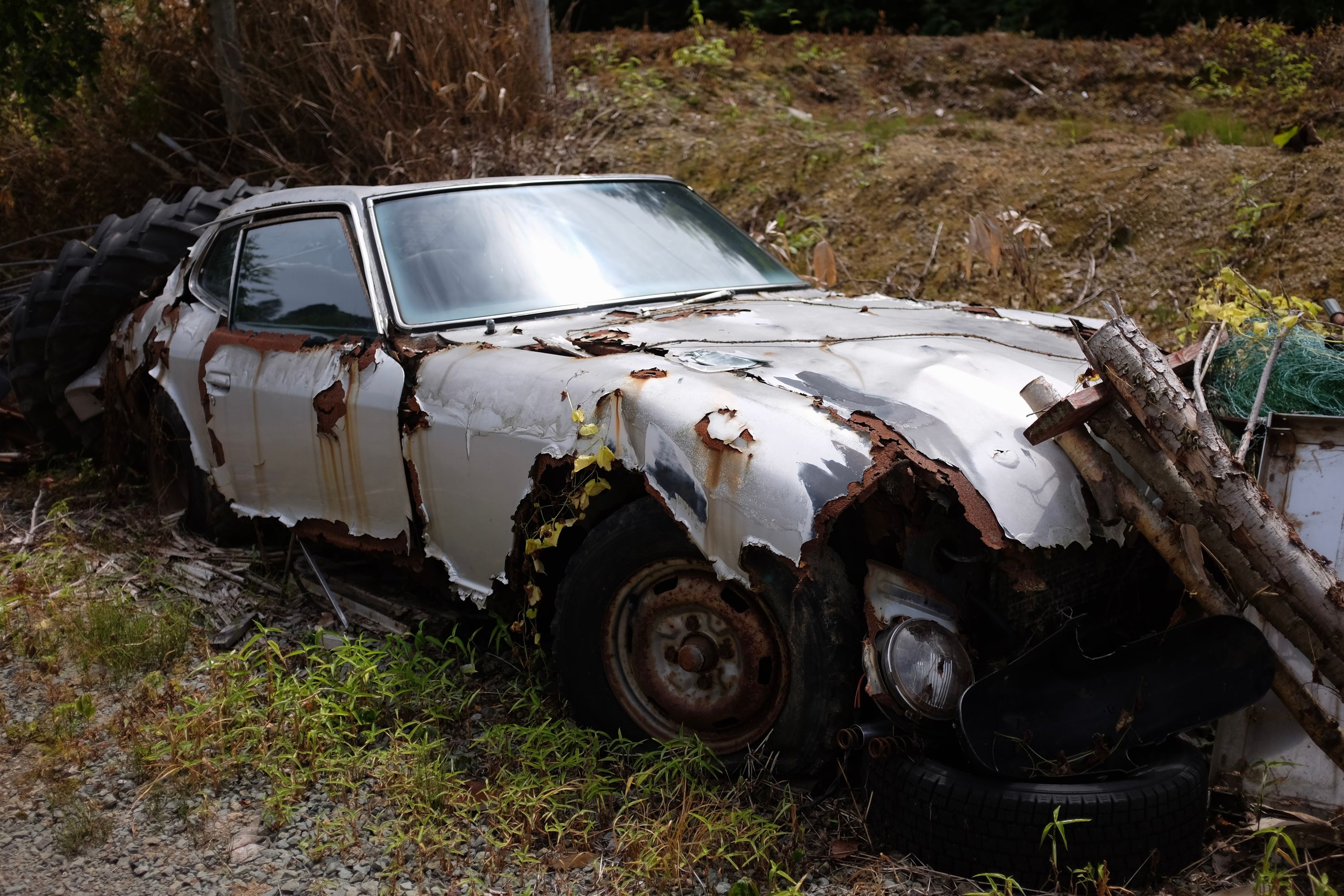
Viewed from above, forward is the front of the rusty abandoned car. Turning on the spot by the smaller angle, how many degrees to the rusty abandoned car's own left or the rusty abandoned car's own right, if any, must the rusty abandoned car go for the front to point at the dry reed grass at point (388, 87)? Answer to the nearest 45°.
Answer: approximately 135° to the rusty abandoned car's own left

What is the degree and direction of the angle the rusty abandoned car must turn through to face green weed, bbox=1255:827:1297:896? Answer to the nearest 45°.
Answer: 0° — it already faces it

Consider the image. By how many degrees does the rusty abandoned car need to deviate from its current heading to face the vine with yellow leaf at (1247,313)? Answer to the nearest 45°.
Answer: approximately 45° to its left

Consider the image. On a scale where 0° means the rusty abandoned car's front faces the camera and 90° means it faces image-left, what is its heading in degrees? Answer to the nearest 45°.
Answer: approximately 315°

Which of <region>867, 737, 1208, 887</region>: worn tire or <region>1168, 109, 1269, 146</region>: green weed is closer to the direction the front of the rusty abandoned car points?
the worn tire

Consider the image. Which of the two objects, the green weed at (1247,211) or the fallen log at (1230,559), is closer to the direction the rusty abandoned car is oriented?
the fallen log

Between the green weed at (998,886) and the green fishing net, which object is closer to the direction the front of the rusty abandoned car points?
the green weed

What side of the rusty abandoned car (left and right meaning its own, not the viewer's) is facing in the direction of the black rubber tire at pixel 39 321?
back

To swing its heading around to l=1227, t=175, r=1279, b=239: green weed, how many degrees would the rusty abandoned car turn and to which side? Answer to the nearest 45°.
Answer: approximately 90° to its left

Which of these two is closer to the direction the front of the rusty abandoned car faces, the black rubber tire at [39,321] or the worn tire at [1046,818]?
the worn tire

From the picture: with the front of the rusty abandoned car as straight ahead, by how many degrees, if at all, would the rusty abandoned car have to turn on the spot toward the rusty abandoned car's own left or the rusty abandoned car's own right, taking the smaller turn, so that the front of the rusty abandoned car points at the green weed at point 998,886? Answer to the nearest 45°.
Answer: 0° — it already faces it
